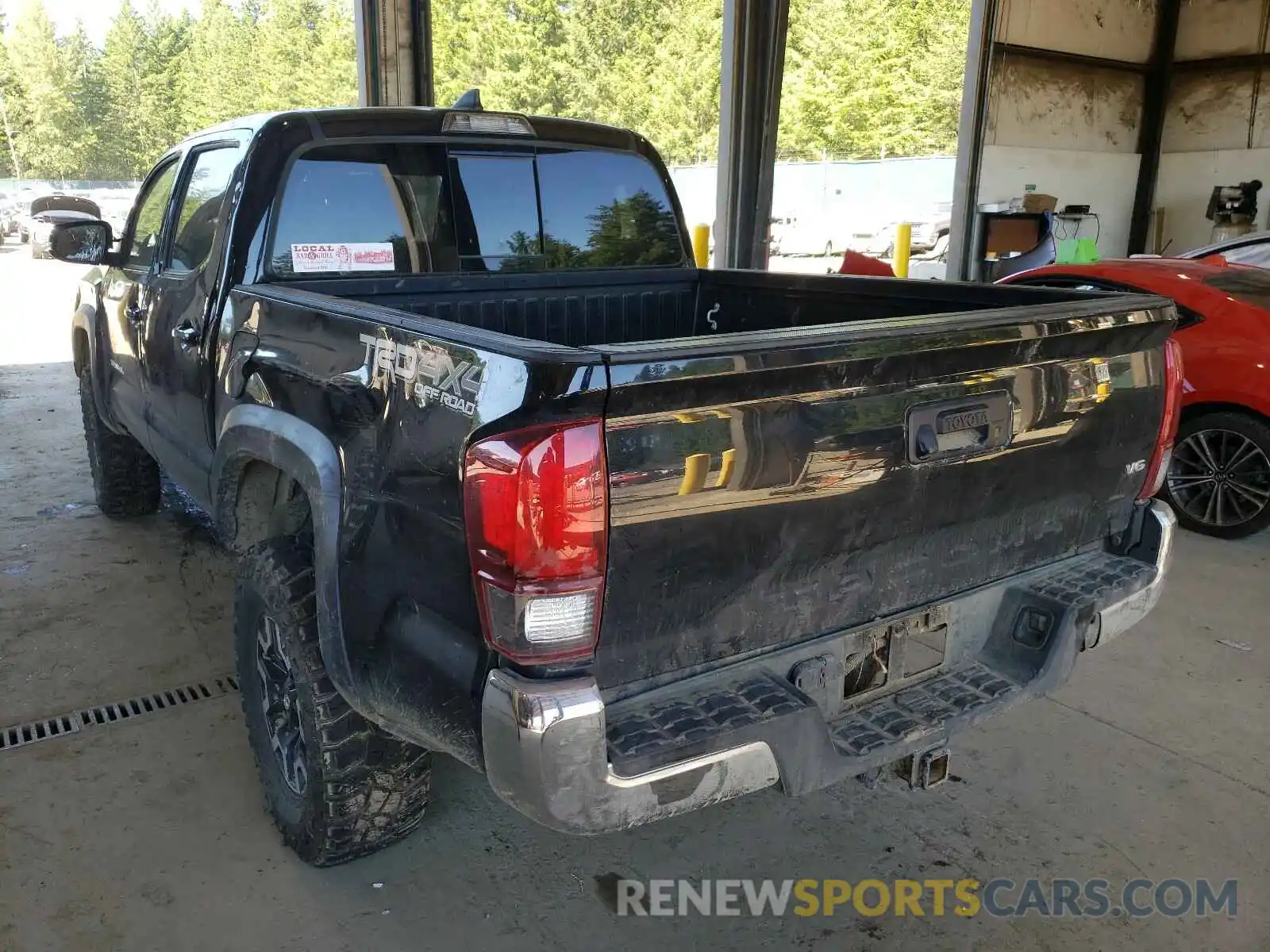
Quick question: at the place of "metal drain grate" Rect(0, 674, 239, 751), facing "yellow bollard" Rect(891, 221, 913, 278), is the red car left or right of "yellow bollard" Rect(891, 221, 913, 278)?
right

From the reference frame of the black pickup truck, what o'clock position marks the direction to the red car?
The red car is roughly at 3 o'clock from the black pickup truck.

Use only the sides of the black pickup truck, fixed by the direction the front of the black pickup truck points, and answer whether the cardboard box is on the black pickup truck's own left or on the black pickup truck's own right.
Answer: on the black pickup truck's own right

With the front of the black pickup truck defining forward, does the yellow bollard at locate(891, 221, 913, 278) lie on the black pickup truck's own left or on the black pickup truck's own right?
on the black pickup truck's own right

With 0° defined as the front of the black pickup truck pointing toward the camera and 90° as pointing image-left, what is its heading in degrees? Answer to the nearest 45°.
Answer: approximately 135°
